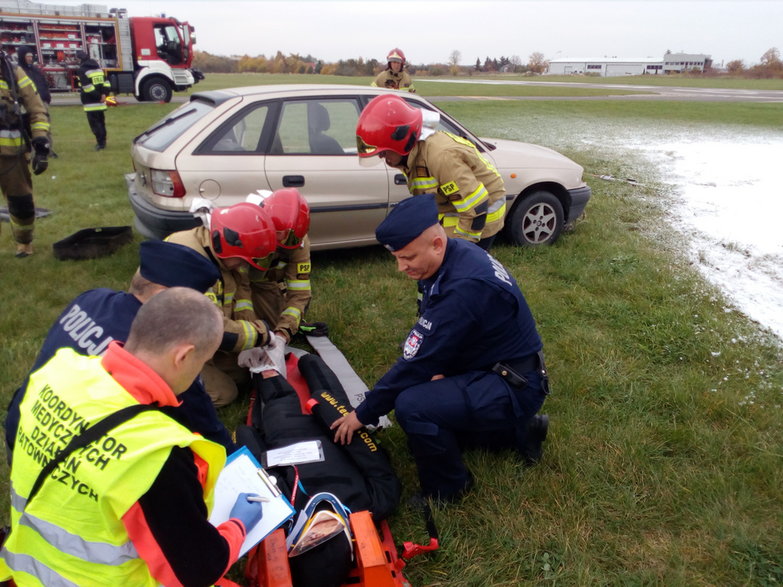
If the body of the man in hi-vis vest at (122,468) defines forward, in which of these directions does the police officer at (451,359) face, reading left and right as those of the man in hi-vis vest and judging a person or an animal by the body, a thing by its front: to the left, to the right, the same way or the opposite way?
to the left

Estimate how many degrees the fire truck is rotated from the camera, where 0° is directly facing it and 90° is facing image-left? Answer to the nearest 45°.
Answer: approximately 270°

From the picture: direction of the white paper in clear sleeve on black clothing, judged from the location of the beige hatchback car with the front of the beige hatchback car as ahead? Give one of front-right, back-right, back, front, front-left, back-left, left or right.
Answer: right

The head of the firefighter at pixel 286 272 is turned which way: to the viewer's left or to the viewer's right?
to the viewer's left

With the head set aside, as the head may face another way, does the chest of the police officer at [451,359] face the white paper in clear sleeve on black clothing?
yes

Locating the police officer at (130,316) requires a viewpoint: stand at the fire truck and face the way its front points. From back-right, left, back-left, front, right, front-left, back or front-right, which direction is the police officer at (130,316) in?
right

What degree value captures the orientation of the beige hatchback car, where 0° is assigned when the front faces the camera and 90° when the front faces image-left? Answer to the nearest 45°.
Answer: approximately 270°

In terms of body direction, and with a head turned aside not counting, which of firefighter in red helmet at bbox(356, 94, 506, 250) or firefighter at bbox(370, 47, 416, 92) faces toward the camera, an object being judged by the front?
the firefighter

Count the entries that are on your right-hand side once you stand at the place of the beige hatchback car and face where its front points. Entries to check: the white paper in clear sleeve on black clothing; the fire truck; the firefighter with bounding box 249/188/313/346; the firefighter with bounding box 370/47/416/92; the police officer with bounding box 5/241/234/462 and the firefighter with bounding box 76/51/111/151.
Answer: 3

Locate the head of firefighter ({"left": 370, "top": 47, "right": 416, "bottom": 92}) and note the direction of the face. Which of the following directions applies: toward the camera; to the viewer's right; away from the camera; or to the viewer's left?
toward the camera

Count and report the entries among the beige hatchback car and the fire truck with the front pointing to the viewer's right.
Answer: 2

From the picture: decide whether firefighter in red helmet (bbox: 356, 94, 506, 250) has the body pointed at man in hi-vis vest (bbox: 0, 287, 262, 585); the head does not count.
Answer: no

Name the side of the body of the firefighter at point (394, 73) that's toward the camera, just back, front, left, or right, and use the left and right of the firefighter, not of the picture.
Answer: front

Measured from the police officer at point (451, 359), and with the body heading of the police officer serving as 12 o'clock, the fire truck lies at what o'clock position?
The fire truck is roughly at 2 o'clock from the police officer.

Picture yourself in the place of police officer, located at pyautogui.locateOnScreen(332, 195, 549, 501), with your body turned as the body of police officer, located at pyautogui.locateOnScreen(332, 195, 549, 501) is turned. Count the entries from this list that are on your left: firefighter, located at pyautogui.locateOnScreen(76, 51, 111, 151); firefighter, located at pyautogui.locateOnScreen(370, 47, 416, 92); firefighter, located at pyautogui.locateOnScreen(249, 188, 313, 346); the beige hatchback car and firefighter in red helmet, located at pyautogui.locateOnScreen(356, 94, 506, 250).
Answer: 0

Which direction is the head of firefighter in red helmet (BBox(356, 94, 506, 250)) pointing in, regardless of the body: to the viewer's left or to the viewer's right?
to the viewer's left

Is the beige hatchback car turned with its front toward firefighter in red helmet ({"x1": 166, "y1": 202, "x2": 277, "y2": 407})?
no

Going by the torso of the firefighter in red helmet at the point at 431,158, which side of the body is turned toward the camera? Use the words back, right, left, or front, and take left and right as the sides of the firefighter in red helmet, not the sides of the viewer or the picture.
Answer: left

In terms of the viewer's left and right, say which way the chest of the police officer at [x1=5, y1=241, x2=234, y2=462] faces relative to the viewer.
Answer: facing away from the viewer and to the right of the viewer

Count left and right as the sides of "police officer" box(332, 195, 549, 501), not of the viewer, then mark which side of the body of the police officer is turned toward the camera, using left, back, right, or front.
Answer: left
